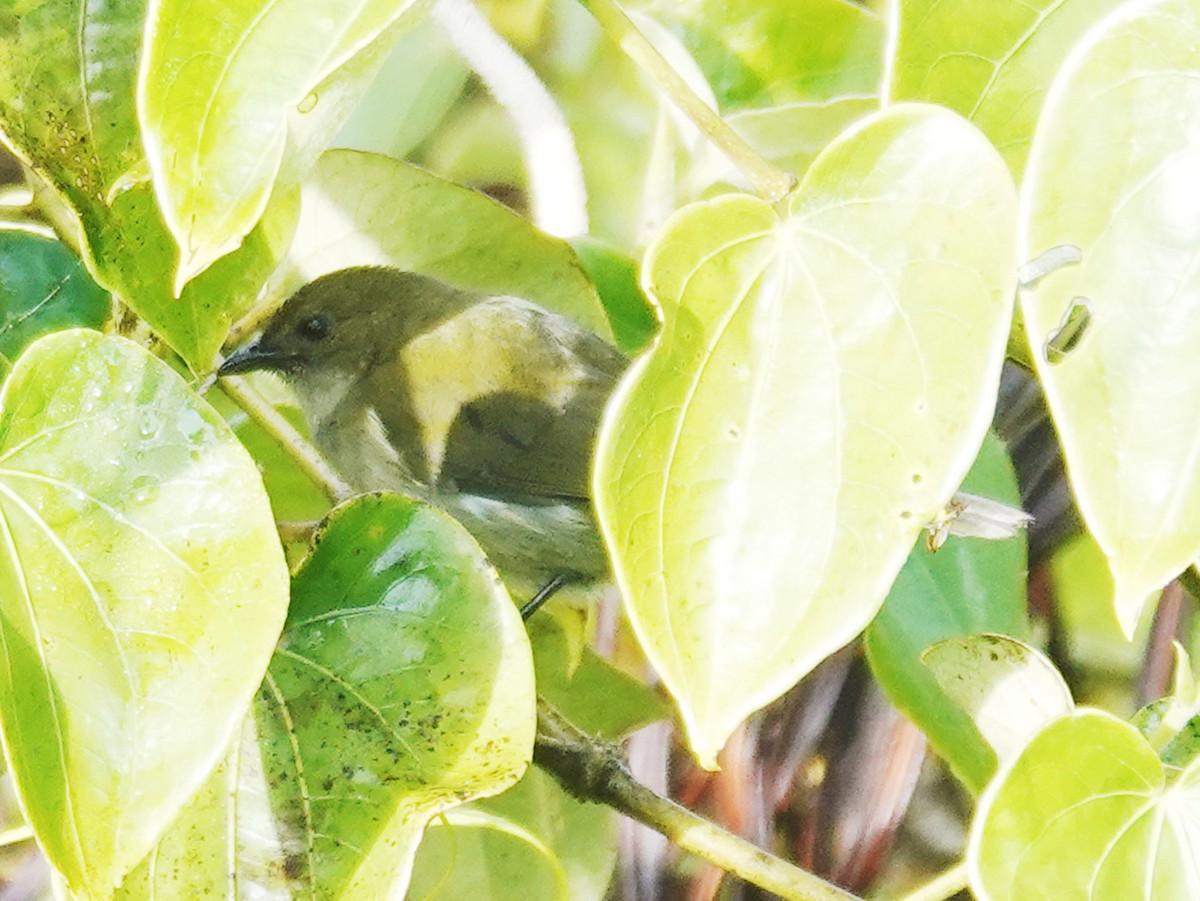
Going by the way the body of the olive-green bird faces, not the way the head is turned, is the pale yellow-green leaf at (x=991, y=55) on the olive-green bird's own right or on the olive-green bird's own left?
on the olive-green bird's own left

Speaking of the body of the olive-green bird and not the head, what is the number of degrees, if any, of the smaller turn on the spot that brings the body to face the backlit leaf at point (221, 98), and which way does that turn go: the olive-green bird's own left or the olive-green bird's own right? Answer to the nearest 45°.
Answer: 0° — it already faces it

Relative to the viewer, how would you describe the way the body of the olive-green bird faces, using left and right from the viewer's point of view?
facing to the left of the viewer

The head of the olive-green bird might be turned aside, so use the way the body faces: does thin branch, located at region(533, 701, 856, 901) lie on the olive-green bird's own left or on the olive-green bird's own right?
on the olive-green bird's own left

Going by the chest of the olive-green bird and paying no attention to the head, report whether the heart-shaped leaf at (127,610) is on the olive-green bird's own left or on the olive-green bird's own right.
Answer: on the olive-green bird's own left
